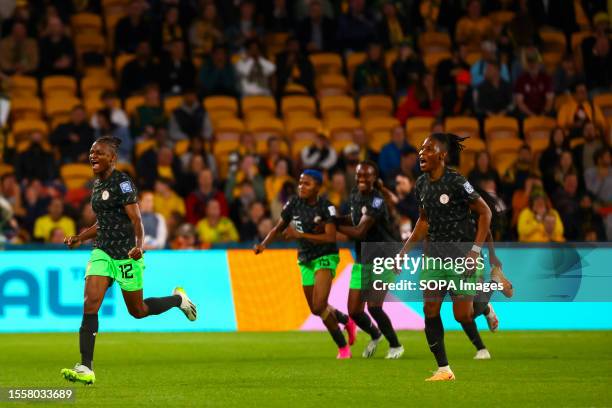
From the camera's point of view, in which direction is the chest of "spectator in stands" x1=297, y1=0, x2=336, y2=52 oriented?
toward the camera

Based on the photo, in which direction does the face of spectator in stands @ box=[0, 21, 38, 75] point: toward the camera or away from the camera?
toward the camera

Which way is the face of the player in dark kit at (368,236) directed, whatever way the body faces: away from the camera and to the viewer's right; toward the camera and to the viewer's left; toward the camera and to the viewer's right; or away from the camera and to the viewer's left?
toward the camera and to the viewer's left

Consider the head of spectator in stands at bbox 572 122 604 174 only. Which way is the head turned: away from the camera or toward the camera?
toward the camera

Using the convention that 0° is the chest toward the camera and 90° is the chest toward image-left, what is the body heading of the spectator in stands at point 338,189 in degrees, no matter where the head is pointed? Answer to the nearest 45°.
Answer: approximately 0°

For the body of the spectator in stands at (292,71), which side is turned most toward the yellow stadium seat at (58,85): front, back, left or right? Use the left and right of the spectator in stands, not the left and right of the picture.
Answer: right

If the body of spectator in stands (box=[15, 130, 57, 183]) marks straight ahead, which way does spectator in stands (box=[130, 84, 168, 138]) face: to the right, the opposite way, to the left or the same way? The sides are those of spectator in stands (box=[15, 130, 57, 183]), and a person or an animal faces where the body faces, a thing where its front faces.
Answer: the same way

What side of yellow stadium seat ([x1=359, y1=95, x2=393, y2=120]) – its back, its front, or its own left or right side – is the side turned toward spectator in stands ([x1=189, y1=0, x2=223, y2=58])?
right

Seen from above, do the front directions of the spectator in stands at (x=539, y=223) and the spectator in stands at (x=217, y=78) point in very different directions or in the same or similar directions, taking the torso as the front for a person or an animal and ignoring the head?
same or similar directions

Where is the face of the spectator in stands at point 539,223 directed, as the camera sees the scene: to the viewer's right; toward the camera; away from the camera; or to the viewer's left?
toward the camera

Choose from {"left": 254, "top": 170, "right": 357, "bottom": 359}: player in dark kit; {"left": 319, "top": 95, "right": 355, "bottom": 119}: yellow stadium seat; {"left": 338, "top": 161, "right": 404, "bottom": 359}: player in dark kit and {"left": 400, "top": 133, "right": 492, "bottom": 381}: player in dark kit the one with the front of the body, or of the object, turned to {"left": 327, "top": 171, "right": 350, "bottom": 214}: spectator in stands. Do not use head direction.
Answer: the yellow stadium seat

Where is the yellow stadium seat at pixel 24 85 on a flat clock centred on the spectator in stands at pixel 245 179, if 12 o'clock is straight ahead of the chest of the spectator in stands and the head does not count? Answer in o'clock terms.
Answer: The yellow stadium seat is roughly at 4 o'clock from the spectator in stands.

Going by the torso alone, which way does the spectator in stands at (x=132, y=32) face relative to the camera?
toward the camera

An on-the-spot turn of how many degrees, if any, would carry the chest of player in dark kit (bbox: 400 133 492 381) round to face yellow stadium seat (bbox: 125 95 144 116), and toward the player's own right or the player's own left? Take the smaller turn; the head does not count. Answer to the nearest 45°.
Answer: approximately 90° to the player's own right

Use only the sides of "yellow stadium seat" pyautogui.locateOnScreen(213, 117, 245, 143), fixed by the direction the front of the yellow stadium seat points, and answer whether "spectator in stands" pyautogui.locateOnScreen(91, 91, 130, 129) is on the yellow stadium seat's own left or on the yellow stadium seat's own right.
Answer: on the yellow stadium seat's own right

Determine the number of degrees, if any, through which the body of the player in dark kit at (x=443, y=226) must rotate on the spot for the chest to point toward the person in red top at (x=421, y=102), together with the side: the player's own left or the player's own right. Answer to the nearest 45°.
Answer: approximately 135° to the player's own right

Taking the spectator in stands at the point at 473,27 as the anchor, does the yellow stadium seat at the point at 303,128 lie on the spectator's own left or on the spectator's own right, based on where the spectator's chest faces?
on the spectator's own right

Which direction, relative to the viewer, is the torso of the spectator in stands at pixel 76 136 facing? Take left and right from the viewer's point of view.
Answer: facing the viewer
